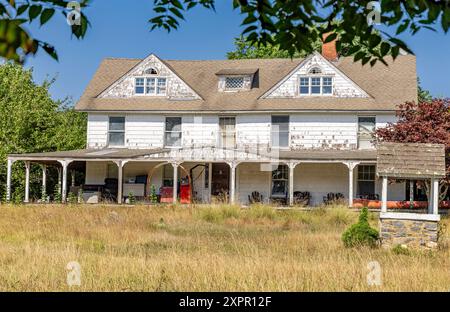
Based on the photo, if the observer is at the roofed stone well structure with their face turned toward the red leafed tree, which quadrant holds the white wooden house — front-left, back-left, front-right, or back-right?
front-left

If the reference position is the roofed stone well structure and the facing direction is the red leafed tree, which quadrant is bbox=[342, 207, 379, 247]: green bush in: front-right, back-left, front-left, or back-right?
back-left

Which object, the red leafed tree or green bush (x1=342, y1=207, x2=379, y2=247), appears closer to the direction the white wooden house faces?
the green bush

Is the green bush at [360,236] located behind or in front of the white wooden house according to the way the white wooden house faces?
in front

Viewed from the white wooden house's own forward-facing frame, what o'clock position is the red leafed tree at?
The red leafed tree is roughly at 10 o'clock from the white wooden house.

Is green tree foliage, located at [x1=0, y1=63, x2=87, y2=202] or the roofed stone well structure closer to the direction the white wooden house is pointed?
the roofed stone well structure

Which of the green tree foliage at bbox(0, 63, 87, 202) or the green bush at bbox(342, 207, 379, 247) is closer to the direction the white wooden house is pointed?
the green bush

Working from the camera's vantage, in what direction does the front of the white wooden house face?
facing the viewer

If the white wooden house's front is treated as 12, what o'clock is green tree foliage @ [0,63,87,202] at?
The green tree foliage is roughly at 4 o'clock from the white wooden house.

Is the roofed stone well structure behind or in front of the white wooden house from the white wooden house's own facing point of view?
in front

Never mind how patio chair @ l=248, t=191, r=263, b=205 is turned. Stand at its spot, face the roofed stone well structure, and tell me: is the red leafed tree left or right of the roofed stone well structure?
left

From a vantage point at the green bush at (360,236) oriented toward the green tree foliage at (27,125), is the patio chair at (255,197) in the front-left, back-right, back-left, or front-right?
front-right

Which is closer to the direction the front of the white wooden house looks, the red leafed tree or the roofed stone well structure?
the roofed stone well structure
